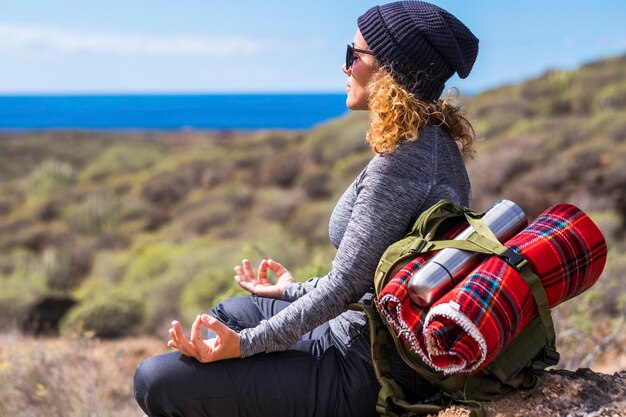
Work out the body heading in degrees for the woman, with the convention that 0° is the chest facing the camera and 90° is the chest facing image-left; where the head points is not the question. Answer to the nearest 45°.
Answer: approximately 90°

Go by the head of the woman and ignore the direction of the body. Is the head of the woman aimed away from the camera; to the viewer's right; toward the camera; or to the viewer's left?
to the viewer's left

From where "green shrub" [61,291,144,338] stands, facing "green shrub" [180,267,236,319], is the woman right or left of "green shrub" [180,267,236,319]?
right

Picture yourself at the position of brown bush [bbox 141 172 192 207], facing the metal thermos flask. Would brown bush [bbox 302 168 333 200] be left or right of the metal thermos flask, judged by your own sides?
left

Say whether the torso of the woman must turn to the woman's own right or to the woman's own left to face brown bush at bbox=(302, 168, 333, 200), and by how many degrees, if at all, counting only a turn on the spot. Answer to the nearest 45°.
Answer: approximately 90° to the woman's own right
